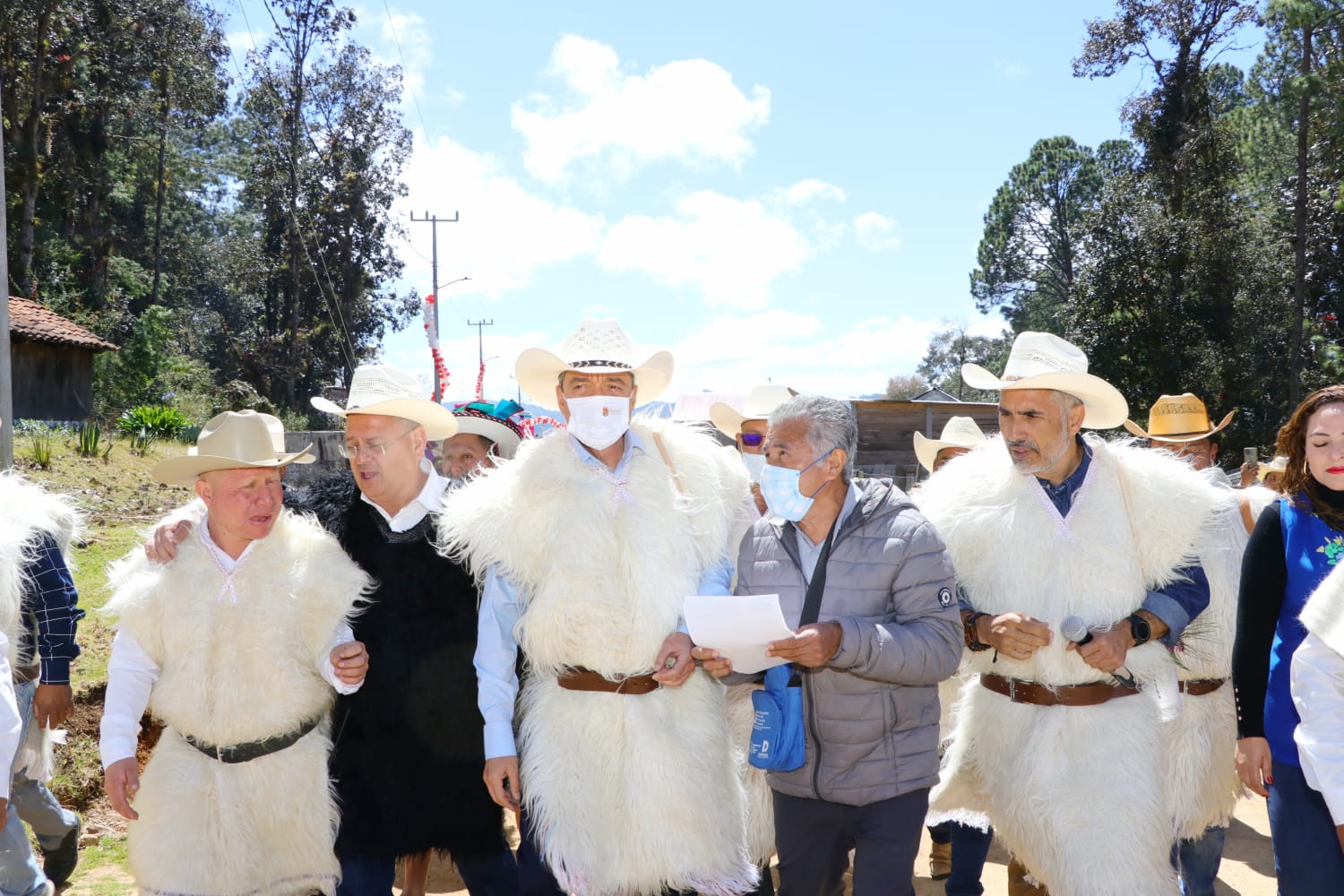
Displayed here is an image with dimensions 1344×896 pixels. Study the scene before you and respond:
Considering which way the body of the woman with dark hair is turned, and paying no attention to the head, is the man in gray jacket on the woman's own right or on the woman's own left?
on the woman's own right

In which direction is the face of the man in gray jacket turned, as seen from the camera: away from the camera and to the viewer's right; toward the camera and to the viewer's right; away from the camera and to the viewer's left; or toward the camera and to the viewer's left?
toward the camera and to the viewer's left

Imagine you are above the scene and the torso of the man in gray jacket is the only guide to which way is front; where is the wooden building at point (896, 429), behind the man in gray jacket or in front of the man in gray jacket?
behind

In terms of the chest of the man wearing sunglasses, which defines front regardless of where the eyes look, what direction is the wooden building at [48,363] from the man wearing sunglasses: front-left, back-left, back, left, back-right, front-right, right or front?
back-right

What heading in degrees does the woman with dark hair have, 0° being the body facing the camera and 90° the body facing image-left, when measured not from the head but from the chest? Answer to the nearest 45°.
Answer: approximately 0°

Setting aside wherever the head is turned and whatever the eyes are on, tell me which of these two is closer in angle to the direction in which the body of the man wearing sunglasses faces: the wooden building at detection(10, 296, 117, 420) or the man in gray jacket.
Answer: the man in gray jacket

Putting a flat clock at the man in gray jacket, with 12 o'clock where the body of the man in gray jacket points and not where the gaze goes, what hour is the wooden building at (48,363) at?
The wooden building is roughly at 3 o'clock from the man in gray jacket.

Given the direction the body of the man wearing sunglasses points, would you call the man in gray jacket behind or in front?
in front

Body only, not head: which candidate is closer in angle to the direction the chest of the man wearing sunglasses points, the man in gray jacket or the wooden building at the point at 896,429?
the man in gray jacket

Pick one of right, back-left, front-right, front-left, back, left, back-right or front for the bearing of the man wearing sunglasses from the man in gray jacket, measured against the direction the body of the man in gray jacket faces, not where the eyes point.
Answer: back-right

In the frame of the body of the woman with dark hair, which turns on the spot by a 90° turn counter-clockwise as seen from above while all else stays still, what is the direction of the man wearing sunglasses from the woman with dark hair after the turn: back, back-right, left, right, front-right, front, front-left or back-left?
back-left
